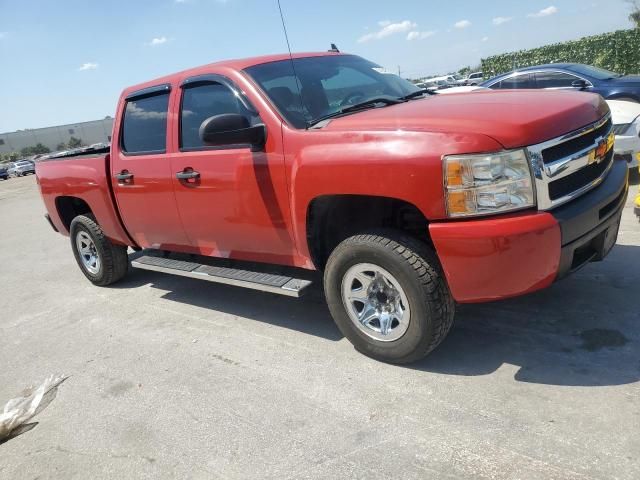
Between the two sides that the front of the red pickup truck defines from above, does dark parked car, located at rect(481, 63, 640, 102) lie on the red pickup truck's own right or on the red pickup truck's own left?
on the red pickup truck's own left

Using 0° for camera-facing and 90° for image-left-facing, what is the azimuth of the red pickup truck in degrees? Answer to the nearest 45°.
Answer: approximately 315°

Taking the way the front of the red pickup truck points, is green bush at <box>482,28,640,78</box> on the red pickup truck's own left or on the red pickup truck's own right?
on the red pickup truck's own left

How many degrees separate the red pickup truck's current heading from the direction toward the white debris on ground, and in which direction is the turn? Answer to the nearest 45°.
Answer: approximately 135° to its right

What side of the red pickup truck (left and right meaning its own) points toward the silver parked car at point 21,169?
back
